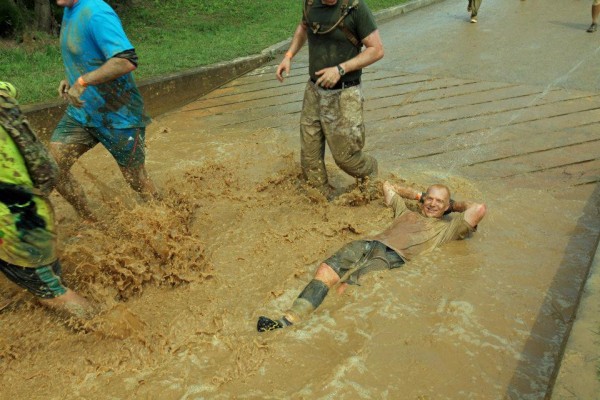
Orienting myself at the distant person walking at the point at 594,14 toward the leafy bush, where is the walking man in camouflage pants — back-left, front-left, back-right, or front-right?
front-left

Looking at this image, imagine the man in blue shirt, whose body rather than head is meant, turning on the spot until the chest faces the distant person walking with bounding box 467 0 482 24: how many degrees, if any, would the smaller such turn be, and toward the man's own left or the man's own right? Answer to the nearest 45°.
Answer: approximately 180°

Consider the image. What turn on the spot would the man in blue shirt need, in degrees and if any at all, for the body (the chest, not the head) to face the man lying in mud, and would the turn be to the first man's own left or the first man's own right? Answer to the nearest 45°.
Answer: approximately 90° to the first man's own left

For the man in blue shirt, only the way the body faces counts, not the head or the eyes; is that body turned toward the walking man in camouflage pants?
no

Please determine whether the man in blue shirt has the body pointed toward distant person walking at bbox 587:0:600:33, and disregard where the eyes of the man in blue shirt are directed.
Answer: no
